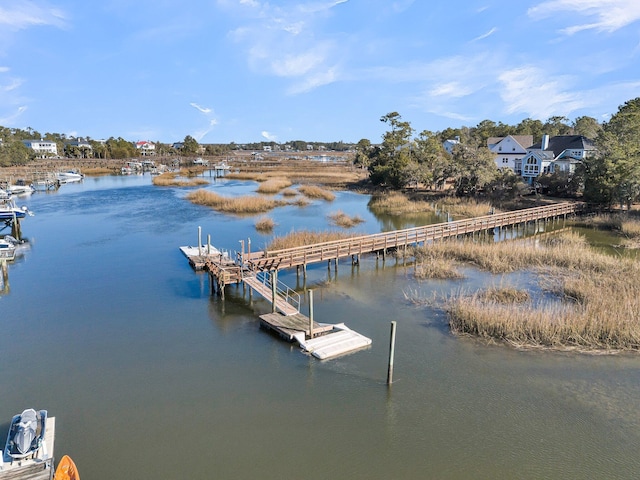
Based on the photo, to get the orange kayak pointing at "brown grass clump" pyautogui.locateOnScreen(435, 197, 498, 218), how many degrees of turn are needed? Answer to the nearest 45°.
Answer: approximately 45° to its right

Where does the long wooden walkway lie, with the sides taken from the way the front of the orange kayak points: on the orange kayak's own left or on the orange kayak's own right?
on the orange kayak's own right

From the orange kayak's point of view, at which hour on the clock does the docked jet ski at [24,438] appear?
The docked jet ski is roughly at 11 o'clock from the orange kayak.

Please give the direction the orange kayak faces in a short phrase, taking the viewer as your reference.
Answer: facing away from the viewer
